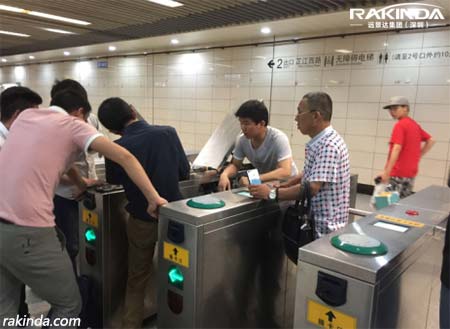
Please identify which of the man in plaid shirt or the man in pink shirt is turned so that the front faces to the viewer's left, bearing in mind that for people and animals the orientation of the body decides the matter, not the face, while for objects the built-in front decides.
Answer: the man in plaid shirt

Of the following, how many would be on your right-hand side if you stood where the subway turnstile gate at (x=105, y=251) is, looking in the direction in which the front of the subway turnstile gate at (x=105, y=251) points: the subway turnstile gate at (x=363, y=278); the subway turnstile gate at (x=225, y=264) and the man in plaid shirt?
0

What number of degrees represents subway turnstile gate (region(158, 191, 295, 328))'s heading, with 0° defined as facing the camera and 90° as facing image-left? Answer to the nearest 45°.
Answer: approximately 45°

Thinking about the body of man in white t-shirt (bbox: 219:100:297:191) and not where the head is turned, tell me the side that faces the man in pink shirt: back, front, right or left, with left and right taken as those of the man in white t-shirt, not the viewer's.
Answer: front

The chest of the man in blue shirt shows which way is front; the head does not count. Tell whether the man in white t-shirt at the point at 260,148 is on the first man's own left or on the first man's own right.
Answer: on the first man's own right

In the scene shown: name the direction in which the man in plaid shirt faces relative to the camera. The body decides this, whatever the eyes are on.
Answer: to the viewer's left

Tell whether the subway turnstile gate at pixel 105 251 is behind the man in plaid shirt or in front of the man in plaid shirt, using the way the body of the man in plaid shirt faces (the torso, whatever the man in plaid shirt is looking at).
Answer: in front

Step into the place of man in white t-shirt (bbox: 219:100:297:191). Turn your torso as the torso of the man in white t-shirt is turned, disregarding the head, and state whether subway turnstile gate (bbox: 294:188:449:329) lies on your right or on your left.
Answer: on your left

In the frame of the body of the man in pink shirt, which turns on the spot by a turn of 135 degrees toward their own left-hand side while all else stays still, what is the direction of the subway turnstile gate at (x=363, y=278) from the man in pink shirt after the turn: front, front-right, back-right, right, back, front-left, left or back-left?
back-left

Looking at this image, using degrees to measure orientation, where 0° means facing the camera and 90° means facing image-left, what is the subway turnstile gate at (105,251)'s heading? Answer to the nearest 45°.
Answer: approximately 45°

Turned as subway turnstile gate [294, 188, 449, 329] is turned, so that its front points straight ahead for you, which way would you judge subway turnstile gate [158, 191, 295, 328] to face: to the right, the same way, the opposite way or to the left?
the same way

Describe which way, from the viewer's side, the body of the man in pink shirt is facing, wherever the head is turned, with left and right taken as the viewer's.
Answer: facing away from the viewer and to the right of the viewer

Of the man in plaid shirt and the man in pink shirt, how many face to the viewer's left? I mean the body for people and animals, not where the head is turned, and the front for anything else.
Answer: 1

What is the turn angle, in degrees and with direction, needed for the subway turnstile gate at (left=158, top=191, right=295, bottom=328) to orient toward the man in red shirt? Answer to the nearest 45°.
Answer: approximately 180°

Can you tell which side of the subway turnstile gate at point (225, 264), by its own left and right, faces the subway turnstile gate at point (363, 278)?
left

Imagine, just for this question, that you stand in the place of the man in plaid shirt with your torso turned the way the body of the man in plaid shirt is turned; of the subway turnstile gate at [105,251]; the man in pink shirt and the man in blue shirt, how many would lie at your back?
0

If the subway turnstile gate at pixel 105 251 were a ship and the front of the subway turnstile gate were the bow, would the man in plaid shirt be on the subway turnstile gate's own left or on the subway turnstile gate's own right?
on the subway turnstile gate's own left

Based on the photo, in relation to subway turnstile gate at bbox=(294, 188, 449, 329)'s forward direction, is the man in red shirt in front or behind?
behind
